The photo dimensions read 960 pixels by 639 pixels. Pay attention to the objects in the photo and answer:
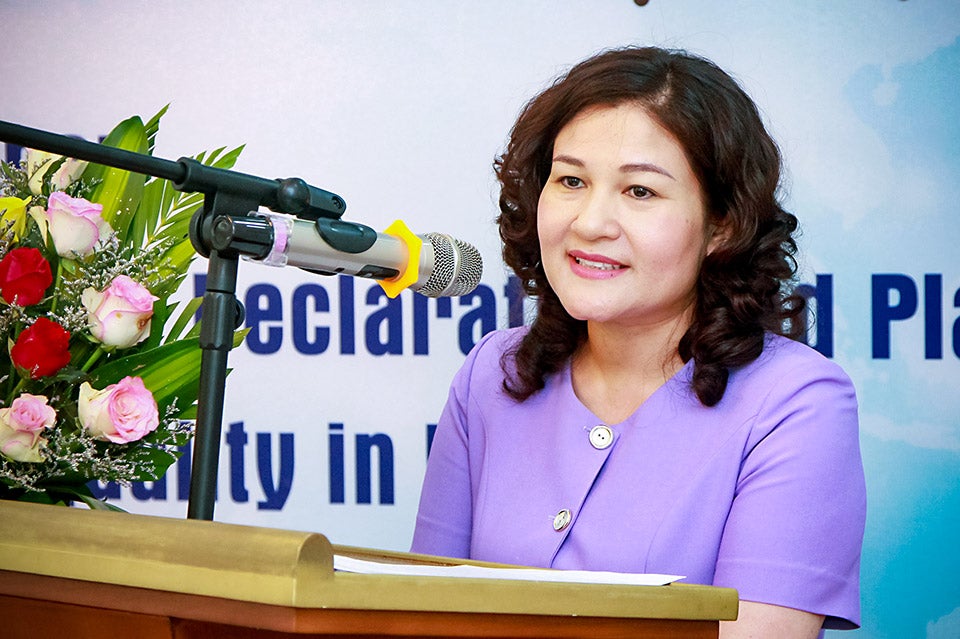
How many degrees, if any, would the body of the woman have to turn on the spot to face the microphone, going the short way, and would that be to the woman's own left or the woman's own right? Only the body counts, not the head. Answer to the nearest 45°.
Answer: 0° — they already face it

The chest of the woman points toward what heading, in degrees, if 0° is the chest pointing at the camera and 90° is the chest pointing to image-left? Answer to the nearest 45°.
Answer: approximately 45°
